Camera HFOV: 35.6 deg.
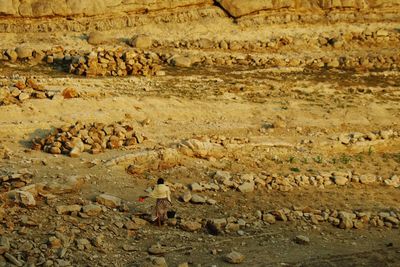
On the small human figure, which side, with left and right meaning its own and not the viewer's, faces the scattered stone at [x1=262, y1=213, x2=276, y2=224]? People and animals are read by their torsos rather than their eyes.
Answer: right

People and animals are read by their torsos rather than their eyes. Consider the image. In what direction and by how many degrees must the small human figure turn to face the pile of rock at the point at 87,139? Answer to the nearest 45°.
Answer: approximately 45° to its left

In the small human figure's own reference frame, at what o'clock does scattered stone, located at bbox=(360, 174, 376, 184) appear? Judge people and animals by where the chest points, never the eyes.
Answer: The scattered stone is roughly at 2 o'clock from the small human figure.

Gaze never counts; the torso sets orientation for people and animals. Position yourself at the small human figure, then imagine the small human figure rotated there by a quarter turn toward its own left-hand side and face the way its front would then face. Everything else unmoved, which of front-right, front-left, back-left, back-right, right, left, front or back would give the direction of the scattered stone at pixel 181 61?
right

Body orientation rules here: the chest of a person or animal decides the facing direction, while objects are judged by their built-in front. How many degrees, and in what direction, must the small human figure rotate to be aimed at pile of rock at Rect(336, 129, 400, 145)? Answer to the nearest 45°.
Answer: approximately 45° to its right

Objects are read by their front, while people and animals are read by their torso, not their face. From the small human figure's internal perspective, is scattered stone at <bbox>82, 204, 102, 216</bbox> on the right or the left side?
on its left

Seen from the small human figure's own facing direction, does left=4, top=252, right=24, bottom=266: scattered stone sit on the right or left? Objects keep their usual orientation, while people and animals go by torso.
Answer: on its left

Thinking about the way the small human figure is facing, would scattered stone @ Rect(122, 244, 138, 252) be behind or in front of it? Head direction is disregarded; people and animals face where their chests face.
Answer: behind

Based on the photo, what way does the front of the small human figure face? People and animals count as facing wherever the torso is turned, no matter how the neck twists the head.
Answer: away from the camera

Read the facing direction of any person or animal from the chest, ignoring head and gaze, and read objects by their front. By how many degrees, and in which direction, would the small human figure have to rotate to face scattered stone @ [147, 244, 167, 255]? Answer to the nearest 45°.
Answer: approximately 180°

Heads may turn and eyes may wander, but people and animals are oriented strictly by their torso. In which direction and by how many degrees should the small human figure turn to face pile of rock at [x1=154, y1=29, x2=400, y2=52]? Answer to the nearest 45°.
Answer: approximately 45° to its right

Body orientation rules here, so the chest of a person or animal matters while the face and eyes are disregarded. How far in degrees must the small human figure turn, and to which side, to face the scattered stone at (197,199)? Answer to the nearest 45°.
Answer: approximately 45° to its right

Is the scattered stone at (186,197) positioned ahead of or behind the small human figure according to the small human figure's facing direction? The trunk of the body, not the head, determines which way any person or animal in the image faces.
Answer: ahead

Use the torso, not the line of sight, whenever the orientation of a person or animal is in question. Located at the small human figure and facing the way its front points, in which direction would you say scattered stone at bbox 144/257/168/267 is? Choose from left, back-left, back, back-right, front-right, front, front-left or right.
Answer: back

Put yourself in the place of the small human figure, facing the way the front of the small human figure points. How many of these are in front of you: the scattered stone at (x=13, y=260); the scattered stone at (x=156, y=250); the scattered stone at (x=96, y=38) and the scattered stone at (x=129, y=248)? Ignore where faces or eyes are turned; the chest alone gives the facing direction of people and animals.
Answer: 1

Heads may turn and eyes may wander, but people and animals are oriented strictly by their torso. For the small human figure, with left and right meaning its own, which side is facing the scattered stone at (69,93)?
front
